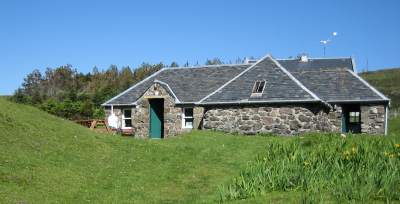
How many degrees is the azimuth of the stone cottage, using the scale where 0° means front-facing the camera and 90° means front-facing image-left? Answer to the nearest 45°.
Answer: approximately 0°
